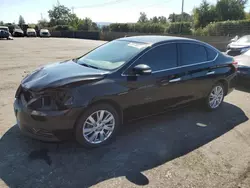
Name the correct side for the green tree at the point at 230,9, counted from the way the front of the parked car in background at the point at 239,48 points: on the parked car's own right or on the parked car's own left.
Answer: on the parked car's own right

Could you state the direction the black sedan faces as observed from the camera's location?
facing the viewer and to the left of the viewer

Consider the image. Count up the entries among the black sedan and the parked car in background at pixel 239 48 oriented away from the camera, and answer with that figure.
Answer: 0

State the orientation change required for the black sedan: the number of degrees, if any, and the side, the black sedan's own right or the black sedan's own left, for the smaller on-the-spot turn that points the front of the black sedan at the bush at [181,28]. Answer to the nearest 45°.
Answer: approximately 135° to the black sedan's own right

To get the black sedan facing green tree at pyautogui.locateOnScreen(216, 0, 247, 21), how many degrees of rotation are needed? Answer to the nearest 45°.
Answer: approximately 180°

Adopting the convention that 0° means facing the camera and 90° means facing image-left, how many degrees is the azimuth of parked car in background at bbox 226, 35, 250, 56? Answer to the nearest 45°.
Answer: approximately 45°

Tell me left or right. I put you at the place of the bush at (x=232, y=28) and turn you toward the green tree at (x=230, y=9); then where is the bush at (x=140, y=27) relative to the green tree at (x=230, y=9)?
left

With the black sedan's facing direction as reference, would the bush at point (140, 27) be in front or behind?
behind

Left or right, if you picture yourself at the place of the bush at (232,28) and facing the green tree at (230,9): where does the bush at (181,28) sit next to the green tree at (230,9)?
left
